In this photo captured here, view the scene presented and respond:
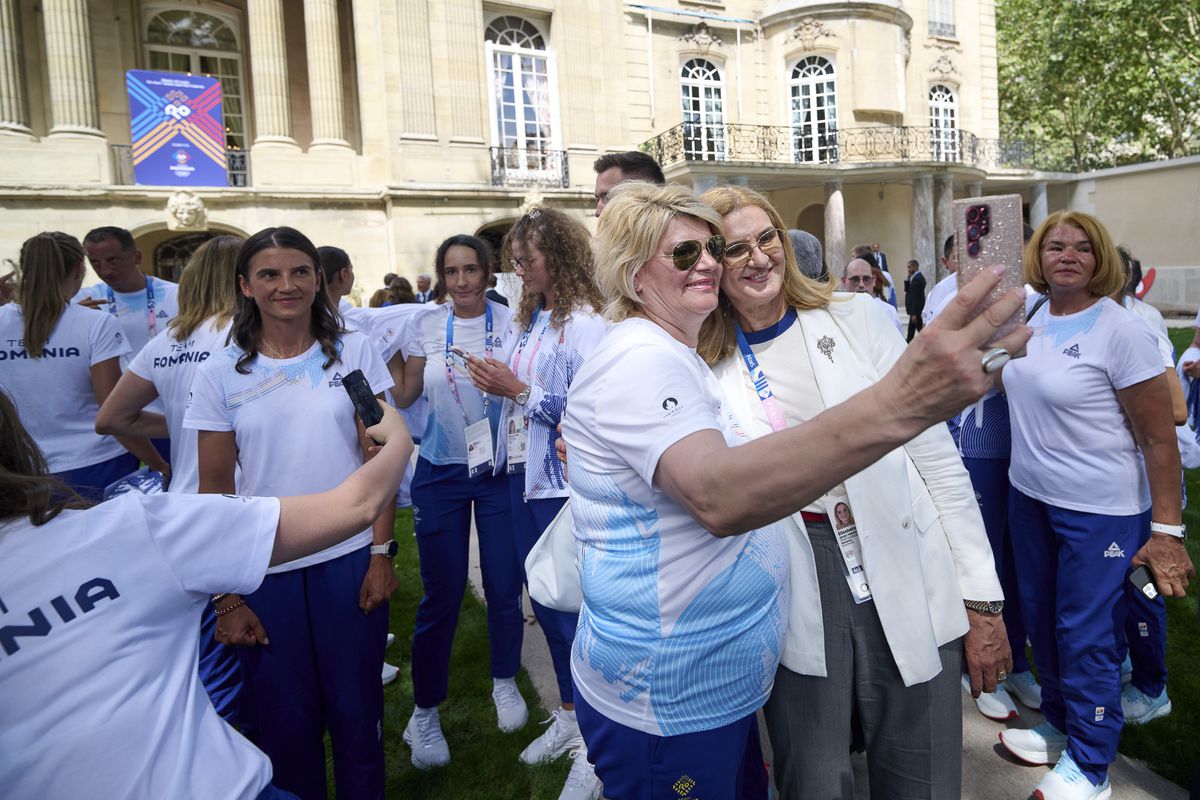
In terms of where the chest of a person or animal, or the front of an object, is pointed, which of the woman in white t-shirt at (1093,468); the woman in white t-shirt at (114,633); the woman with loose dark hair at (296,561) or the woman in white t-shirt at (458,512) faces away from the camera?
the woman in white t-shirt at (114,633)

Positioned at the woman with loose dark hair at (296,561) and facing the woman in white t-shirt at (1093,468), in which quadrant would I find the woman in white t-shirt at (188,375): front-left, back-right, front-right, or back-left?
back-left

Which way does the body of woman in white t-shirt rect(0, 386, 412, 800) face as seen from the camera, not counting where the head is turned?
away from the camera

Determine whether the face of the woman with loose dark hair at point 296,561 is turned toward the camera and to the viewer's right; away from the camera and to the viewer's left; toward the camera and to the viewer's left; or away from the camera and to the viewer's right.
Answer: toward the camera and to the viewer's right

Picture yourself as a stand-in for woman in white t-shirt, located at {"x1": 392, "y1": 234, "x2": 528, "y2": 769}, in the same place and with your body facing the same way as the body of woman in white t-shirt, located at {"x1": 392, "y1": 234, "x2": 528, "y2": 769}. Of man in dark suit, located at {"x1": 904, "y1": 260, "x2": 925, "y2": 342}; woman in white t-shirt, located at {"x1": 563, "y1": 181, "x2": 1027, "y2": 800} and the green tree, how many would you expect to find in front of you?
1

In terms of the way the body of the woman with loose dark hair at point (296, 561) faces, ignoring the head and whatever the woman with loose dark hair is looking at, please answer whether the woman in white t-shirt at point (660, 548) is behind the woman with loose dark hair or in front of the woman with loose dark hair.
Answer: in front

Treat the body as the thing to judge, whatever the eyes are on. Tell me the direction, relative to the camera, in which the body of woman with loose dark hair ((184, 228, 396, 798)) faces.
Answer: toward the camera

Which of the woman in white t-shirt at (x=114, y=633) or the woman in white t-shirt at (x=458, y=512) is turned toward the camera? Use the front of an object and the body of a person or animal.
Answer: the woman in white t-shirt at (x=458, y=512)

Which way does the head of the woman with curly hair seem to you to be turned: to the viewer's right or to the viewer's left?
to the viewer's left

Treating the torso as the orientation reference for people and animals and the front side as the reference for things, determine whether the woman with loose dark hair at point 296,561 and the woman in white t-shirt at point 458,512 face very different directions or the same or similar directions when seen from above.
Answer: same or similar directions

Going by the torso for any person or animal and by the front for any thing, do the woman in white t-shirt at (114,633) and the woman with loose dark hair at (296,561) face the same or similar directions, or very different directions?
very different directions

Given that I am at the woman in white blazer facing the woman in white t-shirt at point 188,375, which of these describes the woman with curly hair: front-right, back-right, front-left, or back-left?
front-right

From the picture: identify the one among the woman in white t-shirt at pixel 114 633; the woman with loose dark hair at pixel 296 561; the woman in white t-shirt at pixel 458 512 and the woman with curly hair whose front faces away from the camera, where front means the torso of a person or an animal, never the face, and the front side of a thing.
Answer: the woman in white t-shirt at pixel 114 633

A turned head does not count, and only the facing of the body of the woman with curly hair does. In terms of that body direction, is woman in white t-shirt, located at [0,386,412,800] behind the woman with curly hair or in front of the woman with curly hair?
in front
